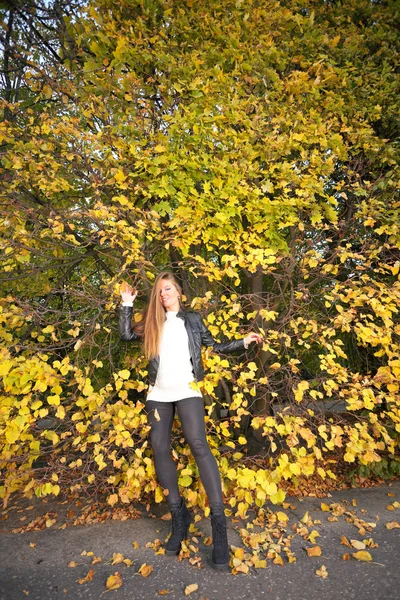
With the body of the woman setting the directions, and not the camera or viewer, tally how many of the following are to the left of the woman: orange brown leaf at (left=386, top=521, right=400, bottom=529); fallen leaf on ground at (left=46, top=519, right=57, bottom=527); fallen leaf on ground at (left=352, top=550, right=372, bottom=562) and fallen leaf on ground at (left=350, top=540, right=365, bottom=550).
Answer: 3

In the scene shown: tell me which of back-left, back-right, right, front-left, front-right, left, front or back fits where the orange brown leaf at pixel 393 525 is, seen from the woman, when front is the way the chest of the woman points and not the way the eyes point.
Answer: left

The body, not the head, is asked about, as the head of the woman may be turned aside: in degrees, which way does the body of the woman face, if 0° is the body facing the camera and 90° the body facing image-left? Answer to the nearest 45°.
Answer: approximately 0°

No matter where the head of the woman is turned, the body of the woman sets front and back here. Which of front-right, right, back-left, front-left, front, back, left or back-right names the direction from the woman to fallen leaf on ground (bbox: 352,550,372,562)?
left
